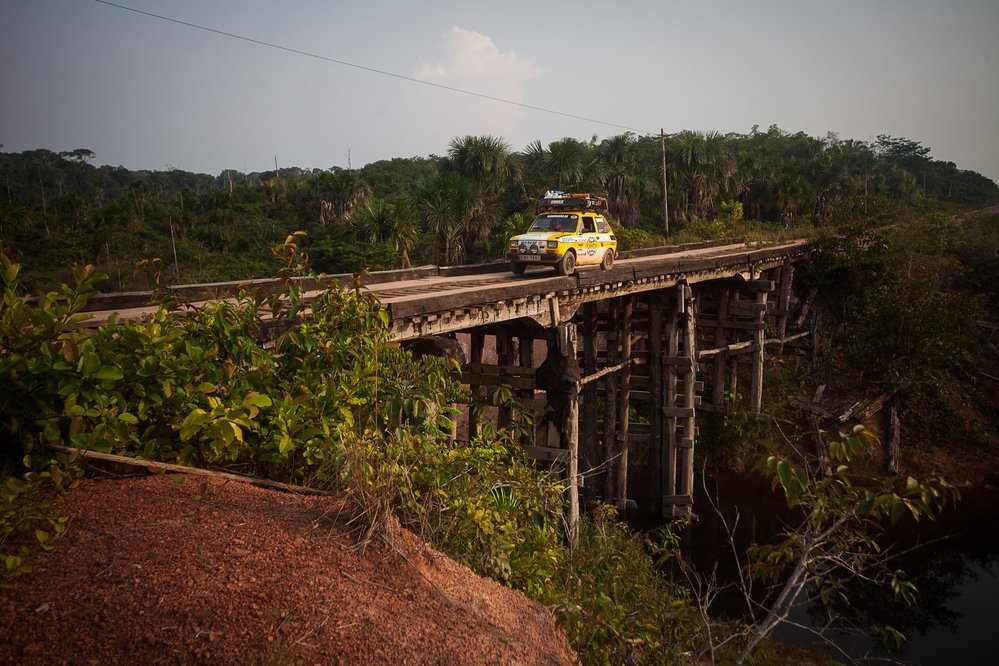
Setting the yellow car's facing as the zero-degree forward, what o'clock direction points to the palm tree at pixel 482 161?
The palm tree is roughly at 4 o'clock from the yellow car.

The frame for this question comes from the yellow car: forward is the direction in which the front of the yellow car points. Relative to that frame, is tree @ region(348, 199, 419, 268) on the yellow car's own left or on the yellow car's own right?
on the yellow car's own right

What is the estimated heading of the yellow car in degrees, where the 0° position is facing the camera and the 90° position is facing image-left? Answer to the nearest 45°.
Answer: approximately 45°
